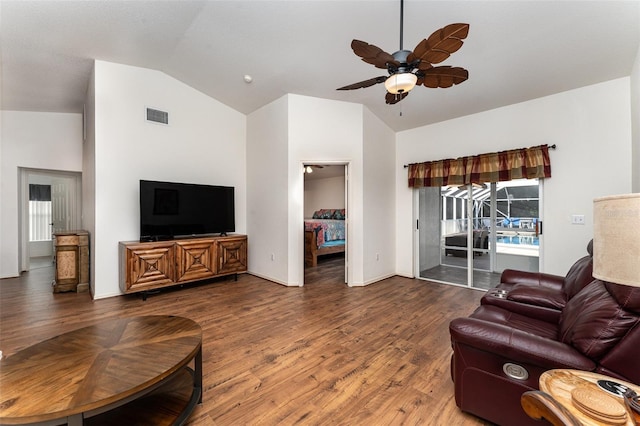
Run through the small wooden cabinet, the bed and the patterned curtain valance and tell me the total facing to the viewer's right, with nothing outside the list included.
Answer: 0

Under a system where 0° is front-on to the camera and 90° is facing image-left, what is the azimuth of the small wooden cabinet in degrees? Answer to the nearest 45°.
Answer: approximately 45°

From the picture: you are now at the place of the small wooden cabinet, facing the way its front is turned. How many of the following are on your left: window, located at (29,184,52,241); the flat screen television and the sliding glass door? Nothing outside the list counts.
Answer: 2

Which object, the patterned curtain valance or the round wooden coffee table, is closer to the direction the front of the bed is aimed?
the round wooden coffee table

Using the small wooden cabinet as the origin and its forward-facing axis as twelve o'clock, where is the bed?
The bed is roughly at 8 o'clock from the small wooden cabinet.

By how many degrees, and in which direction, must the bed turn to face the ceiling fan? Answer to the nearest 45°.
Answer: approximately 45° to its left

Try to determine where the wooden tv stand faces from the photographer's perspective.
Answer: facing the viewer and to the right of the viewer

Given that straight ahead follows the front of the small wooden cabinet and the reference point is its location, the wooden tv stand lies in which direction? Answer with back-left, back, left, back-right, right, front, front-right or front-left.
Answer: left

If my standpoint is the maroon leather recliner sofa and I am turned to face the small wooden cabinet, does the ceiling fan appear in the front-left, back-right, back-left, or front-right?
front-right

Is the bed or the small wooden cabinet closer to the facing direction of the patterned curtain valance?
the small wooden cabinet

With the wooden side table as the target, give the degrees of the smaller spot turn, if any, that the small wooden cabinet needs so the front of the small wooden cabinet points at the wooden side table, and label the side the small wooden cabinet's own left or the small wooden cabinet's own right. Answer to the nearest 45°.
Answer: approximately 45° to the small wooden cabinet's own left

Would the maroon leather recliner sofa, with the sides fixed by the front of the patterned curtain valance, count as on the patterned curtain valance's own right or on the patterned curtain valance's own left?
on the patterned curtain valance's own left

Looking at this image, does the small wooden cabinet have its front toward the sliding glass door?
no

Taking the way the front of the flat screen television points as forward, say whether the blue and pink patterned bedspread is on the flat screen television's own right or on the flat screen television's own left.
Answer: on the flat screen television's own left

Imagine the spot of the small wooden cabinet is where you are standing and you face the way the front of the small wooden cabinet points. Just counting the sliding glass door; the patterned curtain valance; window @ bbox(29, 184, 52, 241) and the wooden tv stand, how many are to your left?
3

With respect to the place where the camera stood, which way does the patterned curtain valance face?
facing the viewer and to the left of the viewer

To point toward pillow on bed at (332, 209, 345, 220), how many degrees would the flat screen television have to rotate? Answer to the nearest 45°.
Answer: approximately 90° to its left

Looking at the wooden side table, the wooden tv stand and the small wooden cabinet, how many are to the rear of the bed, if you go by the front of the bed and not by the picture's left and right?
0

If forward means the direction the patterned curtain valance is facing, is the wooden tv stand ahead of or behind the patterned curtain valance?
ahead
